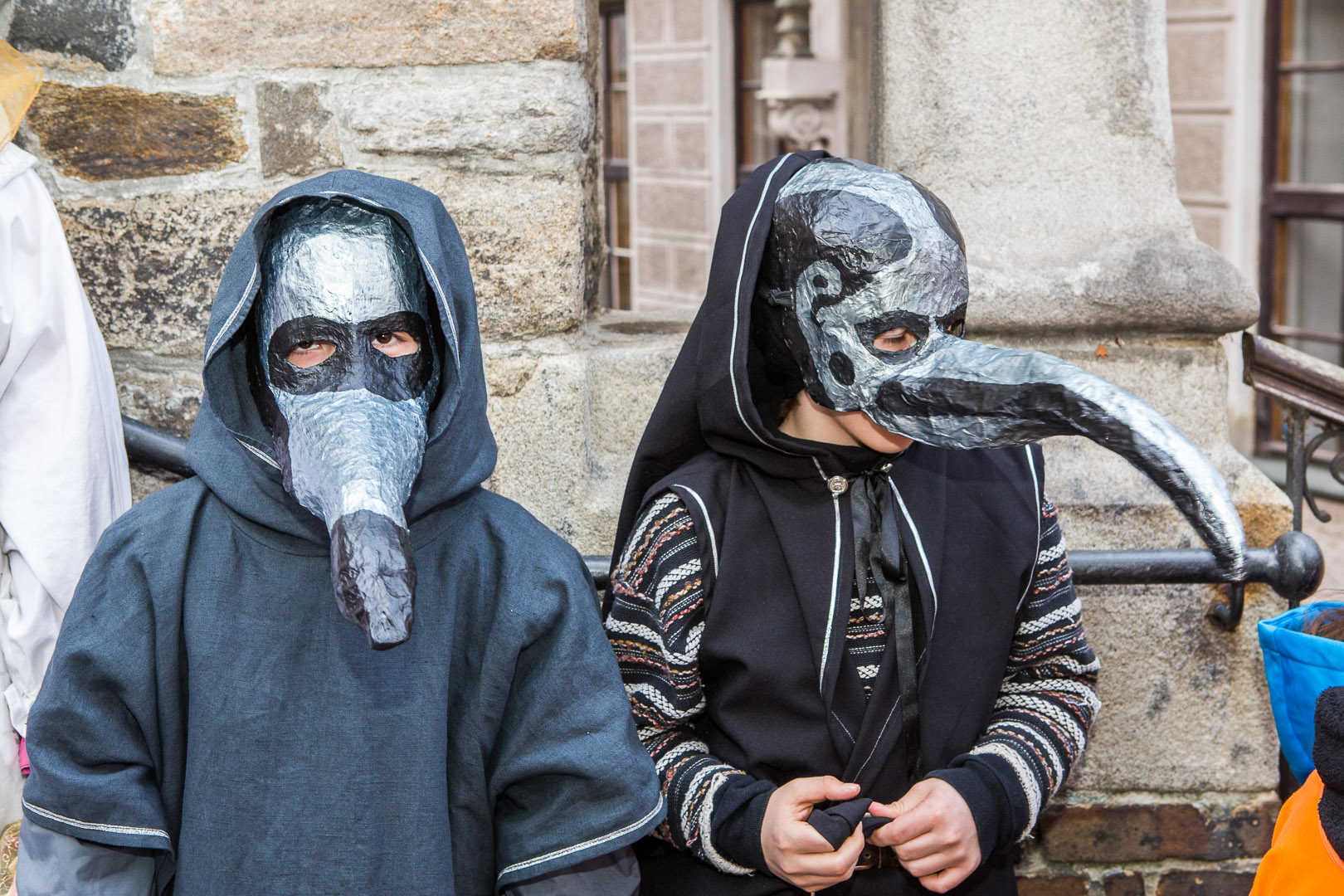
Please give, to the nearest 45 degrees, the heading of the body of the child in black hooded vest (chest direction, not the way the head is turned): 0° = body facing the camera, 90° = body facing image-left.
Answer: approximately 0°

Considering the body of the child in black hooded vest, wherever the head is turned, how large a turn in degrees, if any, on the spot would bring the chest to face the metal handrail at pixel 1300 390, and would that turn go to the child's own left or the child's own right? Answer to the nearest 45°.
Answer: approximately 135° to the child's own left

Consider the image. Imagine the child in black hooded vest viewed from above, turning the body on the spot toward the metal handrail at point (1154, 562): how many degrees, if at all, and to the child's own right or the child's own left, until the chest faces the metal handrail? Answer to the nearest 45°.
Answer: approximately 135° to the child's own left

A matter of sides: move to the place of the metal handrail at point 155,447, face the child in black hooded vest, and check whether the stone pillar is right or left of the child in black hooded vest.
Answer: left
